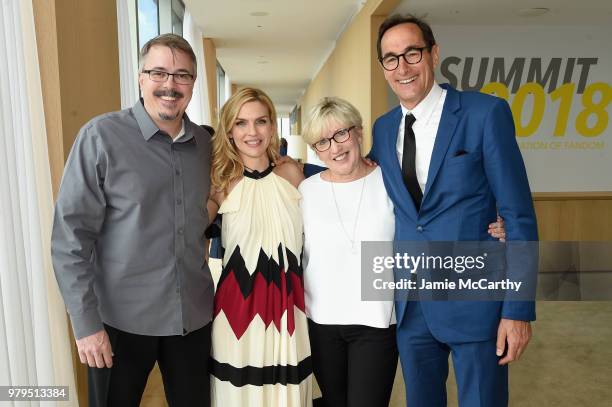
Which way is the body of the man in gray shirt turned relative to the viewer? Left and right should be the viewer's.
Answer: facing the viewer and to the right of the viewer

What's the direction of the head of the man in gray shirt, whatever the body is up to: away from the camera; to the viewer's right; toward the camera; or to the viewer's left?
toward the camera

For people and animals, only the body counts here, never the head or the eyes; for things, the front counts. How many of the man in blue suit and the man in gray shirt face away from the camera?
0

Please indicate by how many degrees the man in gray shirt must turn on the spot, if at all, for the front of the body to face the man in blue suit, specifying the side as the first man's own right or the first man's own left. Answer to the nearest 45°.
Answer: approximately 45° to the first man's own left

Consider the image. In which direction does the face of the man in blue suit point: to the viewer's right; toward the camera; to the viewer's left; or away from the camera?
toward the camera

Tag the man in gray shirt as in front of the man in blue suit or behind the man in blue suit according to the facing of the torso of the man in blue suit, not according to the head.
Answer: in front
